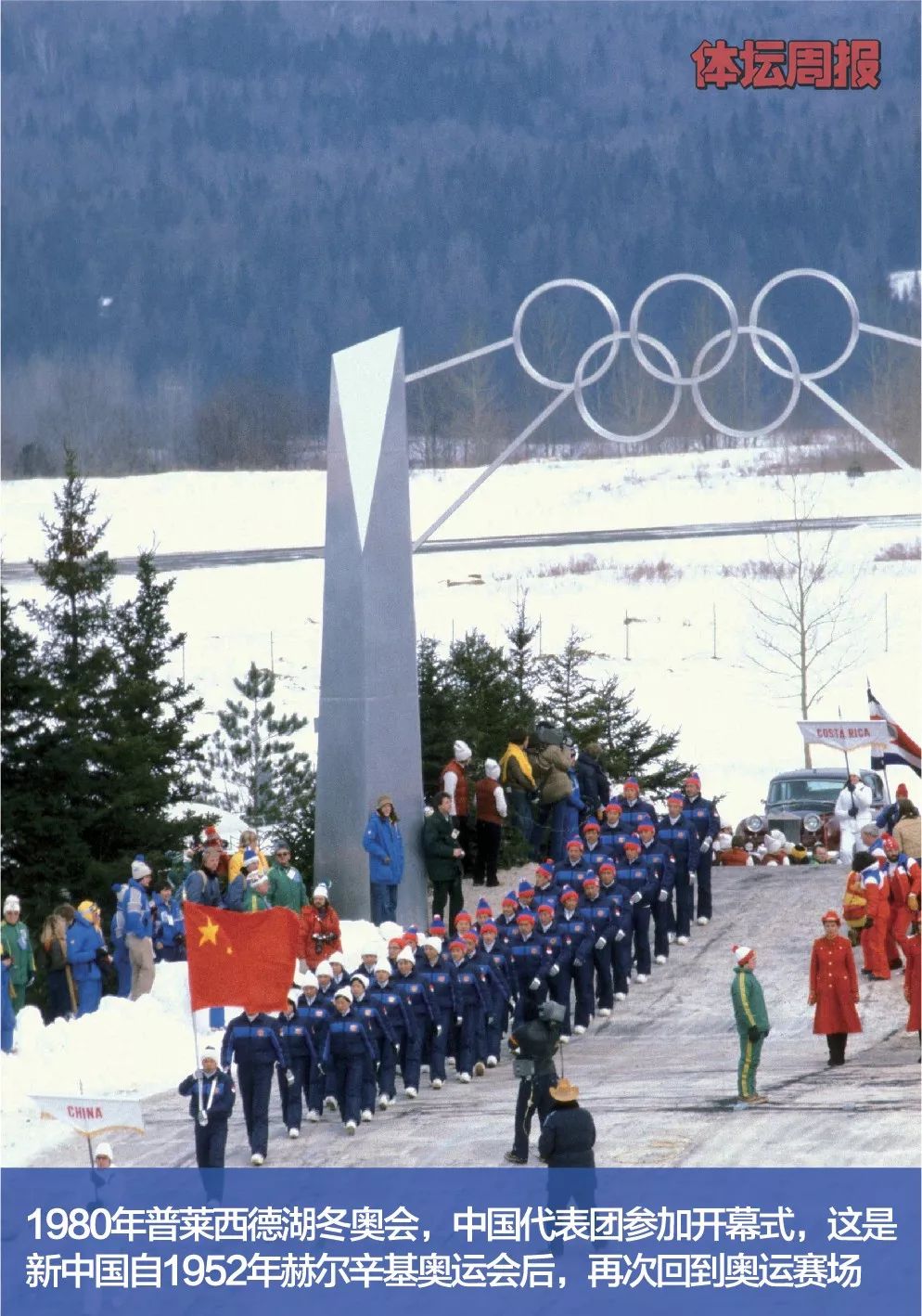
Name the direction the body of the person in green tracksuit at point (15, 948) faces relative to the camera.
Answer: toward the camera

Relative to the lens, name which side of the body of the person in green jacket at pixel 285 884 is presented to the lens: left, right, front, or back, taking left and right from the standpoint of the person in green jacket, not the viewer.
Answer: front

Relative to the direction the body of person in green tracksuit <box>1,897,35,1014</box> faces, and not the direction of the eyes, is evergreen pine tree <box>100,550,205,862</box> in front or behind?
behind

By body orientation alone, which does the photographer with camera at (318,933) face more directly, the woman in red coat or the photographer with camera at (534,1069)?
the photographer with camera

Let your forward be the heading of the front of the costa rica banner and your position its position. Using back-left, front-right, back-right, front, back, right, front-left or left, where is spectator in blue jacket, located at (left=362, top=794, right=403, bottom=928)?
front-right

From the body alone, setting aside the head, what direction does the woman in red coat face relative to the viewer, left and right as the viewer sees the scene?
facing the viewer

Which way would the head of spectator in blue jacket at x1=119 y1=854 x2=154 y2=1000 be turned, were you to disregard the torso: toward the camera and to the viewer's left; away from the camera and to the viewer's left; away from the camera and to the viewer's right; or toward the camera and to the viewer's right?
toward the camera and to the viewer's right

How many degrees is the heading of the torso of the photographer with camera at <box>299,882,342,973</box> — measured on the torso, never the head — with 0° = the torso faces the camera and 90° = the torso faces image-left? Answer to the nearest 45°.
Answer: approximately 0°
